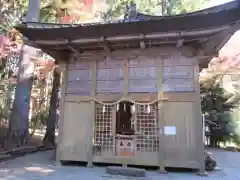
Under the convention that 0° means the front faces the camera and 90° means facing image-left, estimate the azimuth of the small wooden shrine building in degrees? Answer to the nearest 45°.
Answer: approximately 0°
